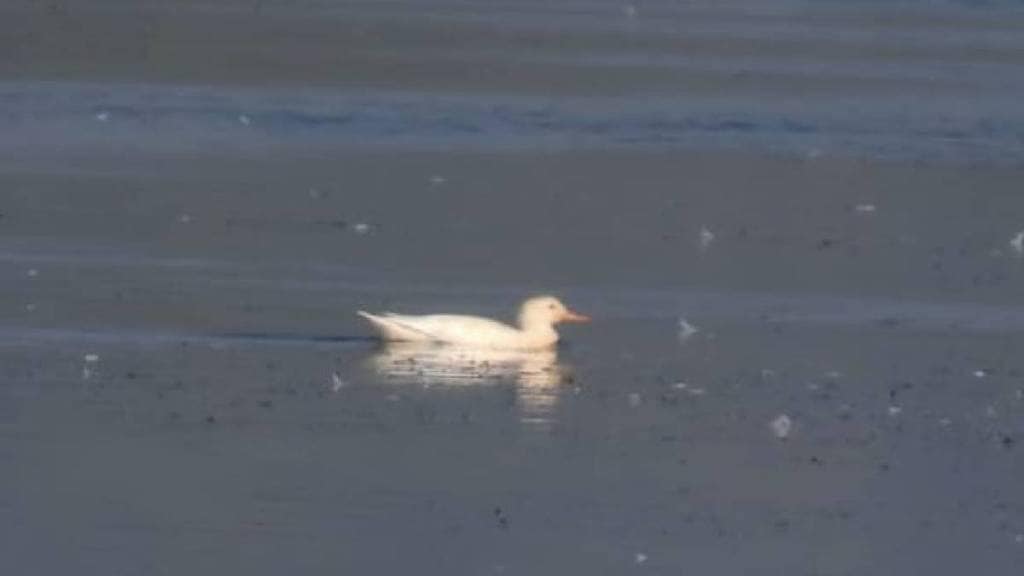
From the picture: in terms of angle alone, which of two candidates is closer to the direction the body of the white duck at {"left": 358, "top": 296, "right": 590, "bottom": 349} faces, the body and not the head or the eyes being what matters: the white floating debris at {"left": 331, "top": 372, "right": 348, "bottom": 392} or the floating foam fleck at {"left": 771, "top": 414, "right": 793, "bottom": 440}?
the floating foam fleck

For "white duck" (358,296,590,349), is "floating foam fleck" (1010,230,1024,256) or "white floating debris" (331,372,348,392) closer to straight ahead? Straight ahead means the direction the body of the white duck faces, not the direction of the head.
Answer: the floating foam fleck

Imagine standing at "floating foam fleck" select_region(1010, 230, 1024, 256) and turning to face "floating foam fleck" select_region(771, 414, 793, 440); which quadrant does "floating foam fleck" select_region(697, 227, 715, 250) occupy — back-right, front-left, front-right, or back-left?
front-right

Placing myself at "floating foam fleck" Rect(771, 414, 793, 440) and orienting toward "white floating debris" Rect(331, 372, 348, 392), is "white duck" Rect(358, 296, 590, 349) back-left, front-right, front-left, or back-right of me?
front-right

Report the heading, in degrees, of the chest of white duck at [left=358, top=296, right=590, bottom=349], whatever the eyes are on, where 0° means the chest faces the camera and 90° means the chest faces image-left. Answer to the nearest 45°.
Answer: approximately 270°

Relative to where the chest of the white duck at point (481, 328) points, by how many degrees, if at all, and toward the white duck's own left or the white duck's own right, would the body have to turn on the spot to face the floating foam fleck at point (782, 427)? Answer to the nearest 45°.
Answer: approximately 45° to the white duck's own right

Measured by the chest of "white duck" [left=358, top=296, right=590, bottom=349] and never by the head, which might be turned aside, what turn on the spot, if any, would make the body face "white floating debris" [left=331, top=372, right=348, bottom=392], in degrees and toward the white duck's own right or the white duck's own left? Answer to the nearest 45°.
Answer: approximately 135° to the white duck's own right

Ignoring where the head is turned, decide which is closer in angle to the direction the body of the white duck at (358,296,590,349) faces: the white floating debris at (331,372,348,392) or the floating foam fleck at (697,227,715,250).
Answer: the floating foam fleck

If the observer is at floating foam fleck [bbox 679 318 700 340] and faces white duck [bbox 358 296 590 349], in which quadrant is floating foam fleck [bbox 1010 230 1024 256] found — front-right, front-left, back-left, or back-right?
back-right
